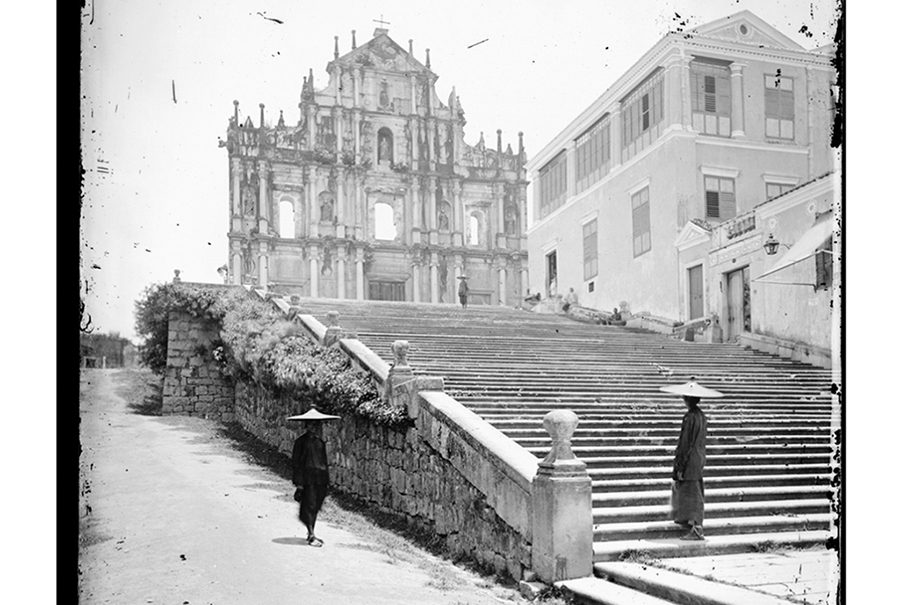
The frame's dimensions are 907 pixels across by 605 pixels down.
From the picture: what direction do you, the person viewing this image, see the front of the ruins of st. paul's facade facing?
facing the viewer

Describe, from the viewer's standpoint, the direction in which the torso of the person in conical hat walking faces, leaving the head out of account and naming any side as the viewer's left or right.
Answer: facing the viewer and to the right of the viewer

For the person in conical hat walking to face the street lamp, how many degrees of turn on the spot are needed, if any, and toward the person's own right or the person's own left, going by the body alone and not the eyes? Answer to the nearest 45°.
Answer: approximately 90° to the person's own left

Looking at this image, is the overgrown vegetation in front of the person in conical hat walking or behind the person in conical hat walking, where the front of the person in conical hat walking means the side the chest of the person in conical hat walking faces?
behind
